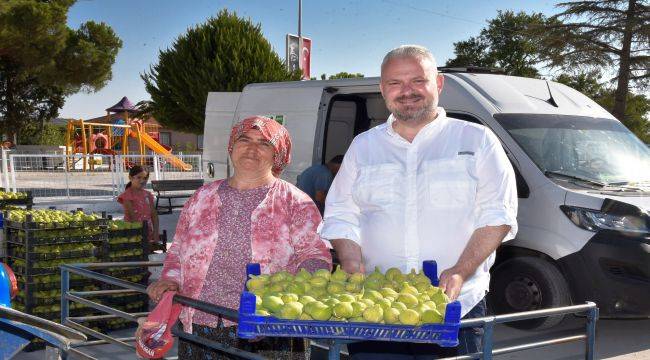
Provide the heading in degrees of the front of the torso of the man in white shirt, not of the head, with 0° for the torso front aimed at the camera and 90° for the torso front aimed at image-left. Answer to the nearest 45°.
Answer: approximately 0°

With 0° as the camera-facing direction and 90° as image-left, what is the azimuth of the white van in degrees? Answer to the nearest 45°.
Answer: approximately 315°

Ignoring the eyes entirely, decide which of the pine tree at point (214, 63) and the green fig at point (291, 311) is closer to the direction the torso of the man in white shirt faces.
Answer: the green fig

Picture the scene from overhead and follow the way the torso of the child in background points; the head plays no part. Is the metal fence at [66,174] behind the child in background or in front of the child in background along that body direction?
behind

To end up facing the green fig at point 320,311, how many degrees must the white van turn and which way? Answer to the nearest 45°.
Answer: approximately 45° to its right

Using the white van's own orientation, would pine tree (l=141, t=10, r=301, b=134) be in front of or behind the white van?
behind

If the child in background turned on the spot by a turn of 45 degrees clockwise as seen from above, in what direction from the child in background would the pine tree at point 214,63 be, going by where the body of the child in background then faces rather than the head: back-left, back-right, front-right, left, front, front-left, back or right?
back

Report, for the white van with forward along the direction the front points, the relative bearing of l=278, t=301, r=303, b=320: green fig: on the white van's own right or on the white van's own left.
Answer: on the white van's own right

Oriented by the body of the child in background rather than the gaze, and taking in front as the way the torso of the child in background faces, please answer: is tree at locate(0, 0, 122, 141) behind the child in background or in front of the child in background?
behind
